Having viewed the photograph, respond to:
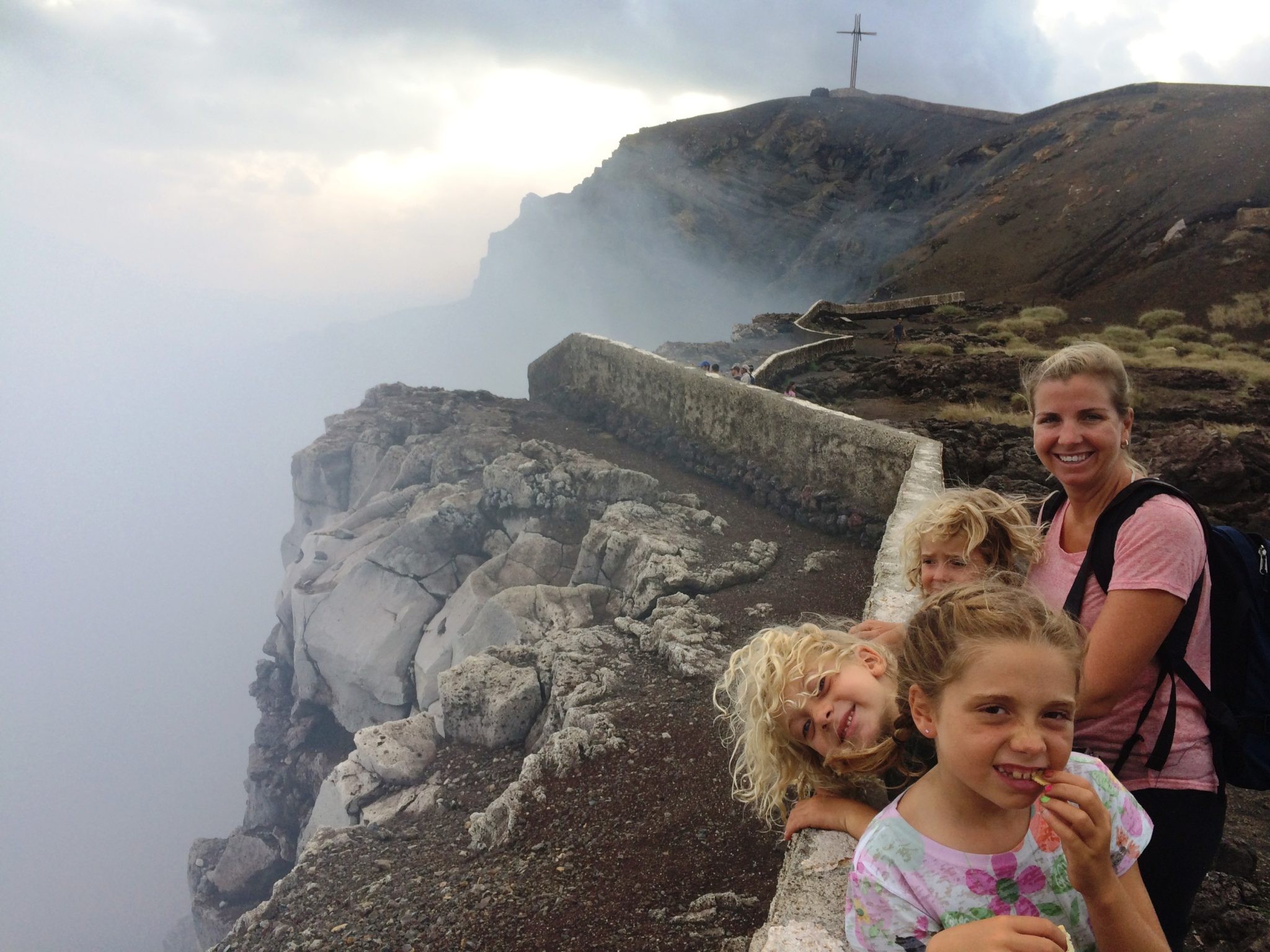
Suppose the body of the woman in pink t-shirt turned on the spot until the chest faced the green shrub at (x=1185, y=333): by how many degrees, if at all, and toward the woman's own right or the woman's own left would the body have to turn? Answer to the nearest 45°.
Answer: approximately 135° to the woman's own right

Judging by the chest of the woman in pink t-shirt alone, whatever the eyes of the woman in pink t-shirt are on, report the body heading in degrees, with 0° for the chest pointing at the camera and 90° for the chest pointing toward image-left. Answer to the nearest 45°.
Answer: approximately 45°

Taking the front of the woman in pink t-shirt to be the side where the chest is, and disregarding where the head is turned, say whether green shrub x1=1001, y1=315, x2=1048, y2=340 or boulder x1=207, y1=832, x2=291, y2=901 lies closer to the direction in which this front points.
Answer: the boulder

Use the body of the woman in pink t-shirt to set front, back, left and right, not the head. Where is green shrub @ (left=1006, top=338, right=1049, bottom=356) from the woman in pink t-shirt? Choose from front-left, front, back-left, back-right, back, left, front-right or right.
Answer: back-right

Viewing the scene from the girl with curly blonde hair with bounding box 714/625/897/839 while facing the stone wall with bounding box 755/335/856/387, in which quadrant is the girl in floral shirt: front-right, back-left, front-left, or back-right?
back-right

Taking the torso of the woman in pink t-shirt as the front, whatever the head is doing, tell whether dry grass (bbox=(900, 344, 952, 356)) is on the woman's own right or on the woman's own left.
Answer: on the woman's own right
